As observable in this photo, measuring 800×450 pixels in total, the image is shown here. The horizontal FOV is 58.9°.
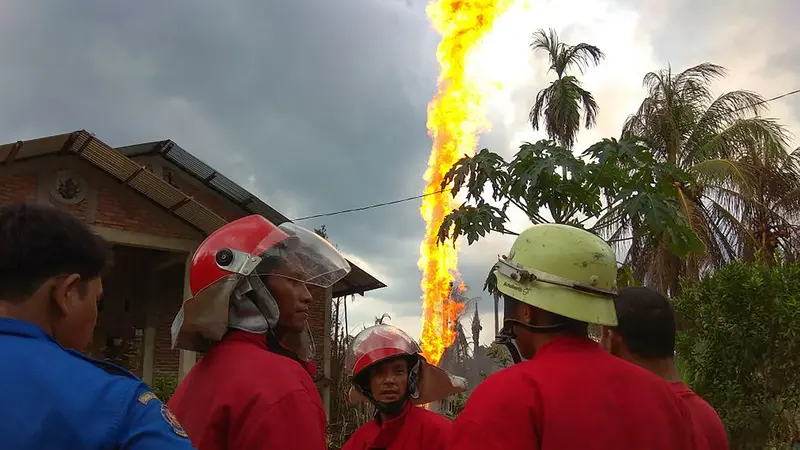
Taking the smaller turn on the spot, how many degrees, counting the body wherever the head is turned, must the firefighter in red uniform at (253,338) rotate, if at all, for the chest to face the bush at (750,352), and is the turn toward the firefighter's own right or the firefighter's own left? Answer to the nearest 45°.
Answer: approximately 45° to the firefighter's own left

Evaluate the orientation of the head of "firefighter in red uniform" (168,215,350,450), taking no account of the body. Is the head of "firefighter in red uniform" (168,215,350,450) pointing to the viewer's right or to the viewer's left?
to the viewer's right

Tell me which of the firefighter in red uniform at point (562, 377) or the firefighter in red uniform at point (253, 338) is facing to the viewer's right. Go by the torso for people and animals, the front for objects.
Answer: the firefighter in red uniform at point (253, 338)

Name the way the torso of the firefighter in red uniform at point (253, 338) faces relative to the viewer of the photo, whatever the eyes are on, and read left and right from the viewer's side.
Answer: facing to the right of the viewer

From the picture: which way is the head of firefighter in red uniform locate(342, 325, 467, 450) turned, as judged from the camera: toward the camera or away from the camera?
toward the camera

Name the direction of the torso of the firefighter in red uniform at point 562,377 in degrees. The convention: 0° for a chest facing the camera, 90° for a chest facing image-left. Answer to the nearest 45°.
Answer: approximately 135°

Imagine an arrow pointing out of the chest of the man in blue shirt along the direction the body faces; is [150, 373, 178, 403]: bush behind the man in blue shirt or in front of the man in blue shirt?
in front

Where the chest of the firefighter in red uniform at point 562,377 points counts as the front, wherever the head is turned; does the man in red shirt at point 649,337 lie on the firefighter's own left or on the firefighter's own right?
on the firefighter's own right

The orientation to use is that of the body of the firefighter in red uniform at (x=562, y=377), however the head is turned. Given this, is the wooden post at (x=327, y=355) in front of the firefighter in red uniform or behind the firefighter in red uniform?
in front

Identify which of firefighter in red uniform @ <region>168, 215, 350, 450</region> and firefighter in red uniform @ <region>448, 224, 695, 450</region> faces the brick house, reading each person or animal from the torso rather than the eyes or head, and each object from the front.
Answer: firefighter in red uniform @ <region>448, 224, 695, 450</region>

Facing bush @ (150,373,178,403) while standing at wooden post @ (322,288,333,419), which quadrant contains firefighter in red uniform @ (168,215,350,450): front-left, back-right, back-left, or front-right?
front-left

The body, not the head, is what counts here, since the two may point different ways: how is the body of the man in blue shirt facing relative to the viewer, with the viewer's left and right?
facing away from the viewer and to the right of the viewer

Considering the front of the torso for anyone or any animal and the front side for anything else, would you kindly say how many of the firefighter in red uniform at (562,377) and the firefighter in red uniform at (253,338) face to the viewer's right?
1

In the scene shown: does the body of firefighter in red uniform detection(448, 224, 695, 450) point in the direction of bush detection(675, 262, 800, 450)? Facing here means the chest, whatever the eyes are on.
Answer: no

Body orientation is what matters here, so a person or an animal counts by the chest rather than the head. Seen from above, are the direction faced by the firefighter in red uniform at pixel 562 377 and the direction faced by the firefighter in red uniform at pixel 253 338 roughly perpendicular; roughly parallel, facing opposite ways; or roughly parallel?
roughly perpendicular

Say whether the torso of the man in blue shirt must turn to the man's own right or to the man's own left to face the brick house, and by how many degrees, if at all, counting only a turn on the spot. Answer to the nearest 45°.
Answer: approximately 45° to the man's own left

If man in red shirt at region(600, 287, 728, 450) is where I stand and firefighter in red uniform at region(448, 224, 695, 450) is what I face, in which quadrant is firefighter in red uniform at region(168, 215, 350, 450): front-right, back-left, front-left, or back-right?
front-right
